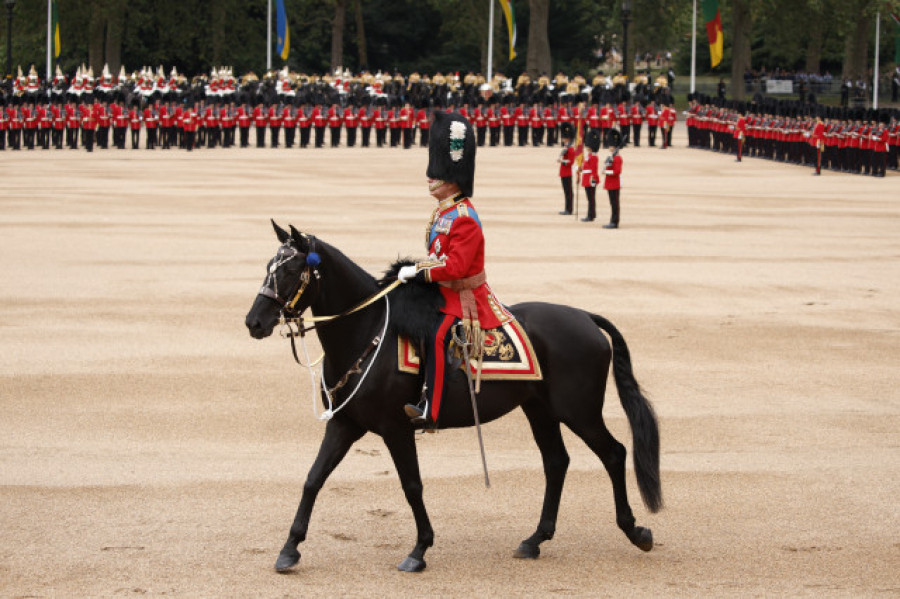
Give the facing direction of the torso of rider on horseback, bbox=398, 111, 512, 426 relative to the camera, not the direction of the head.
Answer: to the viewer's left

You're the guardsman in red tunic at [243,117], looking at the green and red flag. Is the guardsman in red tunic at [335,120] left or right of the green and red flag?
right

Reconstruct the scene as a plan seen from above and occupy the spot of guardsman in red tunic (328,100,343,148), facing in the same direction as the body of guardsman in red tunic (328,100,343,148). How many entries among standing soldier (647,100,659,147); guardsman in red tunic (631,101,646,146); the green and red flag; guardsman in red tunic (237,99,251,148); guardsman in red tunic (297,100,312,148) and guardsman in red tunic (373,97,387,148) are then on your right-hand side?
2

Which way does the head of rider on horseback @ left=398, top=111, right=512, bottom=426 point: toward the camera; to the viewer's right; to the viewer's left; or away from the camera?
to the viewer's left

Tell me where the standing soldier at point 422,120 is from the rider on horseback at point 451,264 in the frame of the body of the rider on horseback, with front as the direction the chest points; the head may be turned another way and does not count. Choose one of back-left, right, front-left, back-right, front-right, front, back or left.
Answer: right

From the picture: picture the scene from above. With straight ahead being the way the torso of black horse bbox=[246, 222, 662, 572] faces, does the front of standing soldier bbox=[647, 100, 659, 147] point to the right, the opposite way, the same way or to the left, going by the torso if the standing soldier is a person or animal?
to the left

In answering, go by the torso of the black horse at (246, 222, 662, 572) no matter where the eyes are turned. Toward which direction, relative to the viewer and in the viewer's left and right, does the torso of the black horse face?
facing to the left of the viewer
